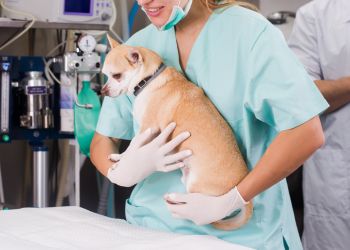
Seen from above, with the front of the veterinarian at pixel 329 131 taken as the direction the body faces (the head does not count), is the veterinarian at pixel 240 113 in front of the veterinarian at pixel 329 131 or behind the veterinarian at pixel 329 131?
in front

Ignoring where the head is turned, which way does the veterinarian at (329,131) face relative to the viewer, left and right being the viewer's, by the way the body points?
facing the viewer

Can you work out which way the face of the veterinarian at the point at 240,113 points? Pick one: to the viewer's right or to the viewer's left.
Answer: to the viewer's left

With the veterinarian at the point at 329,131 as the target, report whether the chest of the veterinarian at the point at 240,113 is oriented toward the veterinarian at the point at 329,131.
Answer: no

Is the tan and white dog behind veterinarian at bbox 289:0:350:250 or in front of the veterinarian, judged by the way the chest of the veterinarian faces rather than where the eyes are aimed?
in front

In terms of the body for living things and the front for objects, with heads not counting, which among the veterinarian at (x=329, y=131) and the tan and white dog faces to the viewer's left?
the tan and white dog

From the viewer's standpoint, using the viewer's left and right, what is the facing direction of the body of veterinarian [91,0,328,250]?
facing the viewer and to the left of the viewer

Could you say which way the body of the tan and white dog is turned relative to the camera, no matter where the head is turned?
to the viewer's left

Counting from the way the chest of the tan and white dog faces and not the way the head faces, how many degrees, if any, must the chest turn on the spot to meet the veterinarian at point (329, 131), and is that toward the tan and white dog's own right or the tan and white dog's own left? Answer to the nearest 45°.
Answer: approximately 135° to the tan and white dog's own right

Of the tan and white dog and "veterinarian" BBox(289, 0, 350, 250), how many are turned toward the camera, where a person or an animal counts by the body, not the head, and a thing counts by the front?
1
